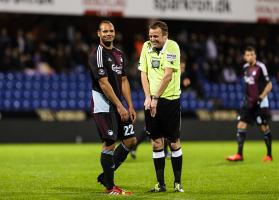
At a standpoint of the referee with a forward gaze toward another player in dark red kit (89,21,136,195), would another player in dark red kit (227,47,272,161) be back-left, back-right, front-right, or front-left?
back-right

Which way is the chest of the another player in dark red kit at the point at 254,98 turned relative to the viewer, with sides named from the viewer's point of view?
facing the viewer and to the left of the viewer

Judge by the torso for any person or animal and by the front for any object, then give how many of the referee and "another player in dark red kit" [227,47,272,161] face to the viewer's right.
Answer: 0

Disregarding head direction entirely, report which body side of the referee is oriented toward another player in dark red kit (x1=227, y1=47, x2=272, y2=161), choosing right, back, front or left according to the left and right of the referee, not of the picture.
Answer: back

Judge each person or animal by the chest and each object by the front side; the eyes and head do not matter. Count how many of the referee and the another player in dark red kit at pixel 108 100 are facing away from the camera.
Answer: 0

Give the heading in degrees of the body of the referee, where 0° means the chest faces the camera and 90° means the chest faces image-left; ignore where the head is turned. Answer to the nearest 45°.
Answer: approximately 45°

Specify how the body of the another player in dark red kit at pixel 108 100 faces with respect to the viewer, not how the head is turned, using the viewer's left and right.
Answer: facing the viewer and to the right of the viewer

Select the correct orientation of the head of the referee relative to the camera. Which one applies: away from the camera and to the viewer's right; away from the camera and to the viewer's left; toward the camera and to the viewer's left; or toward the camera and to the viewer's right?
toward the camera and to the viewer's left

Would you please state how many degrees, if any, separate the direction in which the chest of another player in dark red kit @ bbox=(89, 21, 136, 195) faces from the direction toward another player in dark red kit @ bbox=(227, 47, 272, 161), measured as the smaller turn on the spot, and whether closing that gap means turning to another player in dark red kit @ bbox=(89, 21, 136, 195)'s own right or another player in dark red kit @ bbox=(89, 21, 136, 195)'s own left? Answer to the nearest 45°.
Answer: approximately 90° to another player in dark red kit @ bbox=(89, 21, 136, 195)'s own left

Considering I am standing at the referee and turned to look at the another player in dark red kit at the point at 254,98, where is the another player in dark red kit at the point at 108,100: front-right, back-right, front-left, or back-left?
back-left
